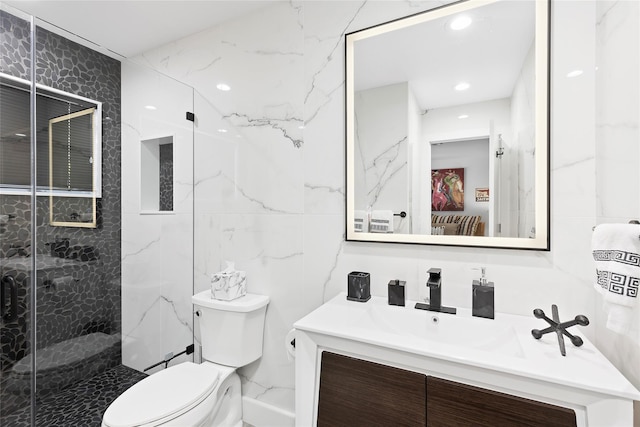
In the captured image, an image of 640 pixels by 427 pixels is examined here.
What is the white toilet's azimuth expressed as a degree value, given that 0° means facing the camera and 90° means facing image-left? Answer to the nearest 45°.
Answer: approximately 45°

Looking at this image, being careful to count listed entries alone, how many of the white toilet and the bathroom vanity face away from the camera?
0

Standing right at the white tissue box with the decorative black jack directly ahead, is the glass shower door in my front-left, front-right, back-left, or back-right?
back-right

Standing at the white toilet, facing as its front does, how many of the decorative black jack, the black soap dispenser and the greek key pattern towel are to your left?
3

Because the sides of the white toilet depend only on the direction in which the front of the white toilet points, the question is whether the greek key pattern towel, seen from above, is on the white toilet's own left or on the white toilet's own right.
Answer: on the white toilet's own left

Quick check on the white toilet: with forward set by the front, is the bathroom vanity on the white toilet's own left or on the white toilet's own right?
on the white toilet's own left

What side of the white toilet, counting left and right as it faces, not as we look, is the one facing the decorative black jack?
left

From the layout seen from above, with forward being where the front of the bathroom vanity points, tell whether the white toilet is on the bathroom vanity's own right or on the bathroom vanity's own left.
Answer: on the bathroom vanity's own right

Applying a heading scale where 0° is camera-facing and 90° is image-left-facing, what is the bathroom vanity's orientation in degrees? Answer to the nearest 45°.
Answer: approximately 0°
